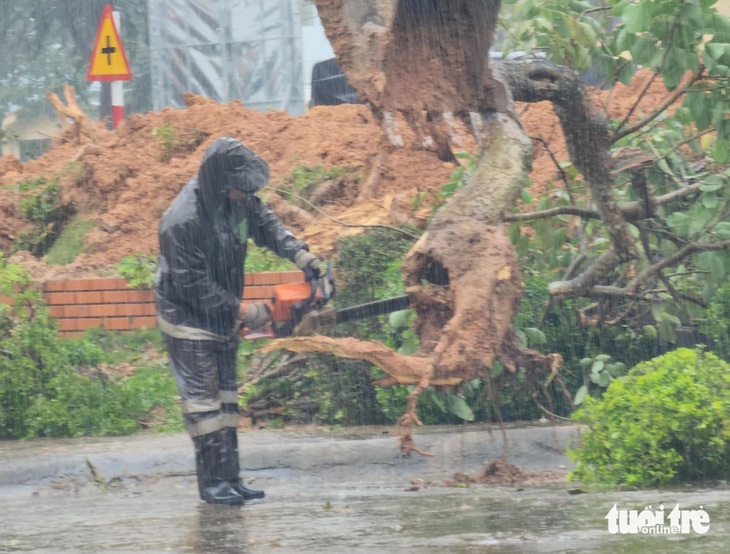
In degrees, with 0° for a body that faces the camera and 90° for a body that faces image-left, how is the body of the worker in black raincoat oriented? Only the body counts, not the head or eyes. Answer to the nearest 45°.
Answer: approximately 270°

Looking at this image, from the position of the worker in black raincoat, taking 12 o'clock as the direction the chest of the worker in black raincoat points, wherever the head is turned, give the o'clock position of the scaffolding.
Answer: The scaffolding is roughly at 9 o'clock from the worker in black raincoat.

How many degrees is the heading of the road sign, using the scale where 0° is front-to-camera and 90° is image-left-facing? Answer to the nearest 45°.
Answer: approximately 0°

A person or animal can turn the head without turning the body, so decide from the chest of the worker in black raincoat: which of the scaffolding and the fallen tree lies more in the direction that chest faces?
the fallen tree

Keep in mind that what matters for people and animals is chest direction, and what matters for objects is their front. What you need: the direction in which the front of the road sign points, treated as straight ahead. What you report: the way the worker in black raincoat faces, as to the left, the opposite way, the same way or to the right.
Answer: to the left

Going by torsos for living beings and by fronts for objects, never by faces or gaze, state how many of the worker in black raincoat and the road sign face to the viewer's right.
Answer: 1

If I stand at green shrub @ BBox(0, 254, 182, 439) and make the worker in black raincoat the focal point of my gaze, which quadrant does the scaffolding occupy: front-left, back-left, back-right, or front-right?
back-left

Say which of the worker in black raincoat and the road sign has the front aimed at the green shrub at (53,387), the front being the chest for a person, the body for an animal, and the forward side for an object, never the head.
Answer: the road sign

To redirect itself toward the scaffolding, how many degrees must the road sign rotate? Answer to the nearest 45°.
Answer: approximately 180°

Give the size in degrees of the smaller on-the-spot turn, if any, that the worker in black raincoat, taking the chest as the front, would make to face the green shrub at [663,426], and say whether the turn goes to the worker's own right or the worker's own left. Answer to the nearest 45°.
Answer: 0° — they already face it

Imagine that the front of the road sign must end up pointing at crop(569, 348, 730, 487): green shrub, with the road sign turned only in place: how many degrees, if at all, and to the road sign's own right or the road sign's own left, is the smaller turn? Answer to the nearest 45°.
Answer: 0° — it already faces it

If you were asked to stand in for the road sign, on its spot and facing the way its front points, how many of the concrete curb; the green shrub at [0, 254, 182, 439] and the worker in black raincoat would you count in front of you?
3
